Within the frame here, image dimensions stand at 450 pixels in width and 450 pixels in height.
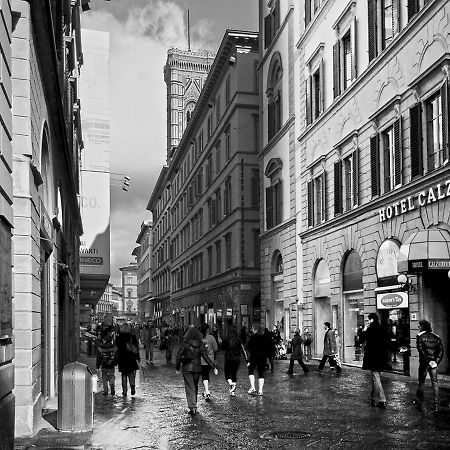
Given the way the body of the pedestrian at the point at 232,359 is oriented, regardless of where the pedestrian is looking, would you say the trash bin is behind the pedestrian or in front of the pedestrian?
behind

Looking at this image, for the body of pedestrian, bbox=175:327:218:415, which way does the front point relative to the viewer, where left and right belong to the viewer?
facing away from the viewer

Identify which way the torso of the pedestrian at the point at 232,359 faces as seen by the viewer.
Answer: away from the camera

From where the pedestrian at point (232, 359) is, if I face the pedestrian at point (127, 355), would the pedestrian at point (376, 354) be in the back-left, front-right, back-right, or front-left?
back-left

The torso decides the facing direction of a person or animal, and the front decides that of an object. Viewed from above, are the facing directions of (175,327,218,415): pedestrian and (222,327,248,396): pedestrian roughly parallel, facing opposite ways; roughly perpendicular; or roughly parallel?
roughly parallel

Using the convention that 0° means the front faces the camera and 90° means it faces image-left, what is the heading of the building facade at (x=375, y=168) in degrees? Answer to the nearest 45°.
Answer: approximately 45°

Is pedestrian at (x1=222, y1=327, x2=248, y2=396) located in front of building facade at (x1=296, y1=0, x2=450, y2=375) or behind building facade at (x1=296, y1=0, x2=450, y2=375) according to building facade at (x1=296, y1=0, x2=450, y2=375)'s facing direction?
in front
